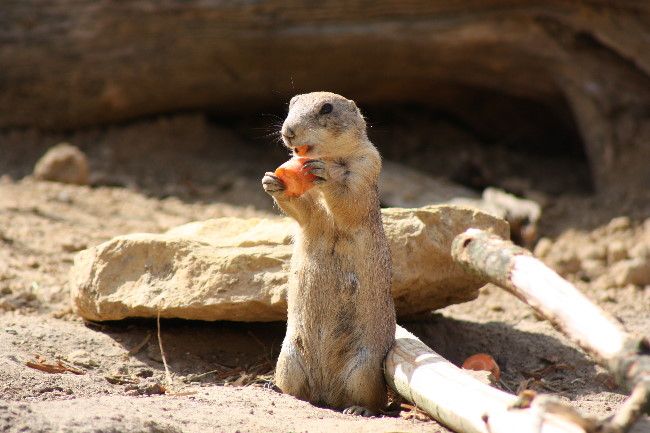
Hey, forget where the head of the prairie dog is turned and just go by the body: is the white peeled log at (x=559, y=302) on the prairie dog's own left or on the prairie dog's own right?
on the prairie dog's own left

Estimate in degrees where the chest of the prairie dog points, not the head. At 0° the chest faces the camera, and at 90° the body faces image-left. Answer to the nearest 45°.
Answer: approximately 45°

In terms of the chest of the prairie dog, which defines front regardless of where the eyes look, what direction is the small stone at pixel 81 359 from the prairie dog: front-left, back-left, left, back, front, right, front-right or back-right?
front-right

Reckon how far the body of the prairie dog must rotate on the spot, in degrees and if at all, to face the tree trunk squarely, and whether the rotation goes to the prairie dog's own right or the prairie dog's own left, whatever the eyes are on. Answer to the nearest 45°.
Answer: approximately 135° to the prairie dog's own right

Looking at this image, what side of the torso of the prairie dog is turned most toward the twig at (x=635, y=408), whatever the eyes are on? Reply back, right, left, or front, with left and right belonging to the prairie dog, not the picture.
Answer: left

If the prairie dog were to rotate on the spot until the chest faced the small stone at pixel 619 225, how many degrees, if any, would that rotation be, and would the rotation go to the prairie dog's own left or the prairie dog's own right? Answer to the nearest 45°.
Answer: approximately 180°

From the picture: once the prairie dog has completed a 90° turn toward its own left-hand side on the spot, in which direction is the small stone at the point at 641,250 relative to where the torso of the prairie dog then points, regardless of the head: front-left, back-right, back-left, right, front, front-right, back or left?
left

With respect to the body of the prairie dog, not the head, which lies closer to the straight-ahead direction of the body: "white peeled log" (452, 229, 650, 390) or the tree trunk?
the white peeled log

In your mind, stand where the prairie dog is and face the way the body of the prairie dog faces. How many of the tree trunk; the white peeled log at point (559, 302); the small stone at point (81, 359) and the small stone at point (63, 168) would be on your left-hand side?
1

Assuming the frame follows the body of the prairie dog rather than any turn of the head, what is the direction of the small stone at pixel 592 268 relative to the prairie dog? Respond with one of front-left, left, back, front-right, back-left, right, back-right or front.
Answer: back
